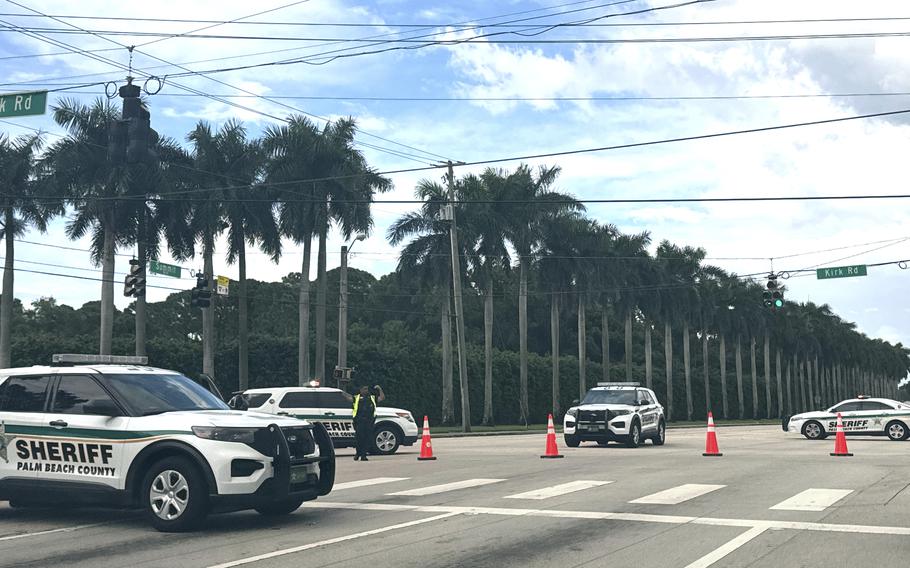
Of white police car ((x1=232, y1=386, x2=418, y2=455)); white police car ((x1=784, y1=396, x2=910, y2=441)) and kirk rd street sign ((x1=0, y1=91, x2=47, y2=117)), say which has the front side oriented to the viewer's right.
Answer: white police car ((x1=232, y1=386, x2=418, y2=455))

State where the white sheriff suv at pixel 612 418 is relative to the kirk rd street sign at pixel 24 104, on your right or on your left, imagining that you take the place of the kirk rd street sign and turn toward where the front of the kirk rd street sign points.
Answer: on your left

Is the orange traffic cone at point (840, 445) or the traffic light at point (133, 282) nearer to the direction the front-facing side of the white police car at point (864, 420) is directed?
the traffic light

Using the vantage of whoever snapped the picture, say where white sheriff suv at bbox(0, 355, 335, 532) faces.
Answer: facing the viewer and to the right of the viewer

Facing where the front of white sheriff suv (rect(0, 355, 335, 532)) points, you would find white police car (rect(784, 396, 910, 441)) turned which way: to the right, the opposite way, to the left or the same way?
the opposite way

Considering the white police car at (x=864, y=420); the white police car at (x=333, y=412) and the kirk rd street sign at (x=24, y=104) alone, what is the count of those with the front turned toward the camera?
1

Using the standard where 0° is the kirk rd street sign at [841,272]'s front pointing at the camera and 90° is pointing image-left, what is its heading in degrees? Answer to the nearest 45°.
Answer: approximately 0°

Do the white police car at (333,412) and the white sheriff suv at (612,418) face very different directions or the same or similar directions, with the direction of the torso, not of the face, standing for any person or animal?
very different directions

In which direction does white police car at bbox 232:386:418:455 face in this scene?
to the viewer's right

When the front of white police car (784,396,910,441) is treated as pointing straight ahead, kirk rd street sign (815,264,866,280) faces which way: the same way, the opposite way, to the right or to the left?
to the left

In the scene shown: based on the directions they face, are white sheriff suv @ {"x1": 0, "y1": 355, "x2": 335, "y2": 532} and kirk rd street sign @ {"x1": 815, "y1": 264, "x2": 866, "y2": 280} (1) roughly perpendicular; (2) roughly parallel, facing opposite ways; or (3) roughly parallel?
roughly perpendicular

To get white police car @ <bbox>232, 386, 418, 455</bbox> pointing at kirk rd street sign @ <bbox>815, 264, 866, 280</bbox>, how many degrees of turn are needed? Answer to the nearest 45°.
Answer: approximately 45° to its left

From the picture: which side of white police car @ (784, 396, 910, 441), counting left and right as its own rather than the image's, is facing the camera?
left

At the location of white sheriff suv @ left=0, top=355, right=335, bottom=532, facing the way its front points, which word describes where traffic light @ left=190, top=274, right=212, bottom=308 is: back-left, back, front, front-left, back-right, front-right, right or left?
back-left

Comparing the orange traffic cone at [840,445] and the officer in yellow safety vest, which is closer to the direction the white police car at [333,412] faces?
the orange traffic cone

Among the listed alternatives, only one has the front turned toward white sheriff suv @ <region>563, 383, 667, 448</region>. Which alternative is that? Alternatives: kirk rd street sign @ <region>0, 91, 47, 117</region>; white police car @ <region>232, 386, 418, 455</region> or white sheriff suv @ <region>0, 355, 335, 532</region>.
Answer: the white police car
